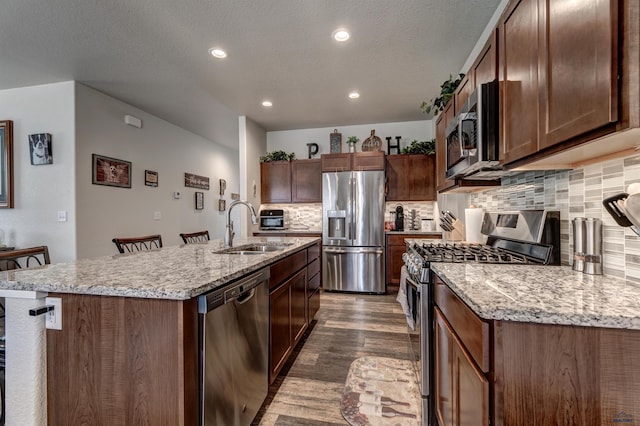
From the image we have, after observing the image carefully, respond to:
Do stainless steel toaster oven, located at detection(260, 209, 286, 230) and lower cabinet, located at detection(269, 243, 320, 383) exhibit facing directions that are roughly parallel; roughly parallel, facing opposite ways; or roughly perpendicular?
roughly perpendicular

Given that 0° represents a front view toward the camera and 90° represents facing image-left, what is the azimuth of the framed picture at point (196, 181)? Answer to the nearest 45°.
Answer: approximately 315°

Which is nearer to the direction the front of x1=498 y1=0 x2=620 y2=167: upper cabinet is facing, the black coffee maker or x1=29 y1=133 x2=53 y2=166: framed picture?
the framed picture

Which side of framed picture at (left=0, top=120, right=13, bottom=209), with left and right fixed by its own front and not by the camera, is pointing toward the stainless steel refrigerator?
left

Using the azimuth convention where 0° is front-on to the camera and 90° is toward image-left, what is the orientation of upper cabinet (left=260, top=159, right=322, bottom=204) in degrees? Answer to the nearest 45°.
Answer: approximately 0°

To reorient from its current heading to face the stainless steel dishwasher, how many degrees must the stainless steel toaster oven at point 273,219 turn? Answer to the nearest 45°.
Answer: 0° — it already faces it

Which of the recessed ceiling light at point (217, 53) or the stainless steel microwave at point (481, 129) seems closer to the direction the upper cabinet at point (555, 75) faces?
the recessed ceiling light

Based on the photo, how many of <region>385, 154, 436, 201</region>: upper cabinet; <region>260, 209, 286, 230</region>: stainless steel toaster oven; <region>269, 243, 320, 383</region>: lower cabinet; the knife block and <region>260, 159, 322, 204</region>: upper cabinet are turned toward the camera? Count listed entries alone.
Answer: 3

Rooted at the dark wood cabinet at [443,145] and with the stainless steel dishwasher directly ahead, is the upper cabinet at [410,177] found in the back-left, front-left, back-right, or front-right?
back-right

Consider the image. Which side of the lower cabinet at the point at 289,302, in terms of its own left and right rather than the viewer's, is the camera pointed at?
right

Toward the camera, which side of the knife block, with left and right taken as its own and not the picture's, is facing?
left

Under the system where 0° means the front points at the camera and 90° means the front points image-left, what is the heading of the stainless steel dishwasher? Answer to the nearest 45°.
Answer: approximately 315°
